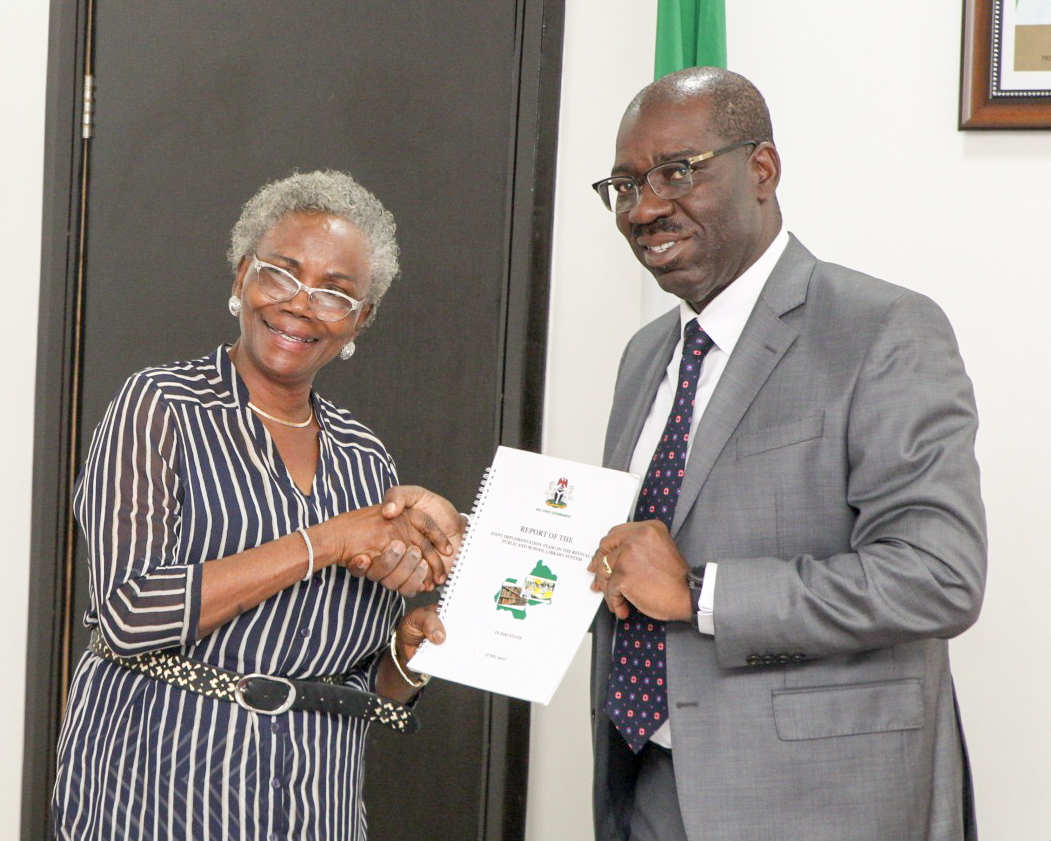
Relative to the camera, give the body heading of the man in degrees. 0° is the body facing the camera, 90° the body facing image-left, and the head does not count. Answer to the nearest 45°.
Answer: approximately 45°

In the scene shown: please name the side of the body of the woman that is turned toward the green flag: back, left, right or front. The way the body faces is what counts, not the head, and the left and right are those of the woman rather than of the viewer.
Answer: left

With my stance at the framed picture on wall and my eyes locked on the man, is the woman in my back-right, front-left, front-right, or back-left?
front-right

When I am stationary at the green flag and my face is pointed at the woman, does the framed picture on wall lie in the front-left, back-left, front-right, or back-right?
back-left

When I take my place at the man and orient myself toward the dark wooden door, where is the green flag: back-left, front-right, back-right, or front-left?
front-right

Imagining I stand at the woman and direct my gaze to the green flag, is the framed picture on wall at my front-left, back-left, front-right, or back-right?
front-right

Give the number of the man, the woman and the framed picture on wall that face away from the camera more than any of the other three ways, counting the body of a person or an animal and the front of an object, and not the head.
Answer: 0

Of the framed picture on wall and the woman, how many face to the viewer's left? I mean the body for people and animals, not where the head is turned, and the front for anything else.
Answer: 0

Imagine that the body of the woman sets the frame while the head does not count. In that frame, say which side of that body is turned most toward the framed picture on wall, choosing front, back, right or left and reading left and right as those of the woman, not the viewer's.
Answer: left

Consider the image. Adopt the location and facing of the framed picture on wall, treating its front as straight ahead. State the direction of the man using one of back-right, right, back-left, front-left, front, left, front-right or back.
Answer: front

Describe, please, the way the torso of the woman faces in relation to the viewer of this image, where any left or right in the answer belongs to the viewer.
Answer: facing the viewer and to the right of the viewer

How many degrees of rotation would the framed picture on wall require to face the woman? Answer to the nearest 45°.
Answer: approximately 45° to its right

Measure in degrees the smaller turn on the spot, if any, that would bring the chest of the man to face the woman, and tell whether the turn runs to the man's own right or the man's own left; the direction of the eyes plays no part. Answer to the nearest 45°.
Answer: approximately 45° to the man's own right

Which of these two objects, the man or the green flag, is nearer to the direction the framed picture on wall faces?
the man

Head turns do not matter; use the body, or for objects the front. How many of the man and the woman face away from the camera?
0

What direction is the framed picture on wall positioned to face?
toward the camera
